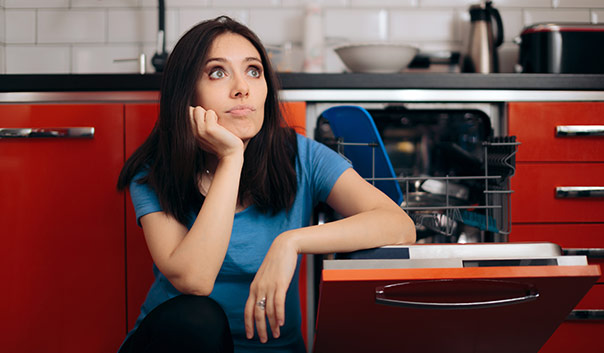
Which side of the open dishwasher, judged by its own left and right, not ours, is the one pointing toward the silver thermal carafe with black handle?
back

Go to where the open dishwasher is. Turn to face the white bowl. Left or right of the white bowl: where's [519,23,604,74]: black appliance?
right

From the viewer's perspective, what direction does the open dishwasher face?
toward the camera

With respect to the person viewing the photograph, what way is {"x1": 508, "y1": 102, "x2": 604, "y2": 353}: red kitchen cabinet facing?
facing the viewer

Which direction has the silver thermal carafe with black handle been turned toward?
to the viewer's left

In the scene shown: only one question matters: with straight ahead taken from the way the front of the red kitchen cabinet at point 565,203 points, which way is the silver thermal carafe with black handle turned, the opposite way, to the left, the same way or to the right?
to the right

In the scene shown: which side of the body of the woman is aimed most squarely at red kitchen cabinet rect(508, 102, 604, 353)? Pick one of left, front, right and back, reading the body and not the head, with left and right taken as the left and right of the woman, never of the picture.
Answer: left

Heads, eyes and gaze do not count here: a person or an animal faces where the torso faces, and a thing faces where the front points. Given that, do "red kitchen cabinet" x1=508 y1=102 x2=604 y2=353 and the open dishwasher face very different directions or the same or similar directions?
same or similar directions

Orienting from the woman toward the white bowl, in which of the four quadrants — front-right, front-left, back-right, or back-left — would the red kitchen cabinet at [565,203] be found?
front-right

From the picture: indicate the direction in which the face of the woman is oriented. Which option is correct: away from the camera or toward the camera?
toward the camera

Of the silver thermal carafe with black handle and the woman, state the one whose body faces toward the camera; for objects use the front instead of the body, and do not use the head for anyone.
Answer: the woman
